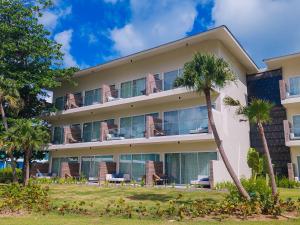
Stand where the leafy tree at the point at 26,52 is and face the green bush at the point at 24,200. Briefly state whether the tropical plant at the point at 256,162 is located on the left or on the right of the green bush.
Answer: left

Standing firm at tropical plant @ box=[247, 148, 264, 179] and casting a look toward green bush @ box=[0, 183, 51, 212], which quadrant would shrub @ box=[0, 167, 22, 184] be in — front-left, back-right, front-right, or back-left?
front-right

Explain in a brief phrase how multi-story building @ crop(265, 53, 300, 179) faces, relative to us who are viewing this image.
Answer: facing the viewer and to the left of the viewer

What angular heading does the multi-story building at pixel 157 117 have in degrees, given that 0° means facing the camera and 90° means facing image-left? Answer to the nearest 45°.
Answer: approximately 45°

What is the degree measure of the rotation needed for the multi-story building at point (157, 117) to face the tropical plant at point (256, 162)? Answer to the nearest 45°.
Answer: approximately 90° to its left

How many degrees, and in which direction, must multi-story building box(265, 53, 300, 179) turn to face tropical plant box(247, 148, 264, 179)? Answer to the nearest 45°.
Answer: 0° — it already faces it

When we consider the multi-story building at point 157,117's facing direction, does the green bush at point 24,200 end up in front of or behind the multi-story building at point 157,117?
in front

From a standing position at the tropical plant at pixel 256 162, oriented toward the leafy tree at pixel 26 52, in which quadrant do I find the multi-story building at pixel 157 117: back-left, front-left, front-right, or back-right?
front-right

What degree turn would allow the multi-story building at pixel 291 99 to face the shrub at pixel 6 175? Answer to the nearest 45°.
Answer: approximately 45° to its right

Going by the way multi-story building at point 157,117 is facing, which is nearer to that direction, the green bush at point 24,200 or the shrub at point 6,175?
the green bush

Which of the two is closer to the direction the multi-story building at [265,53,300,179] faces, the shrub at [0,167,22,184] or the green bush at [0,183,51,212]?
the green bush
